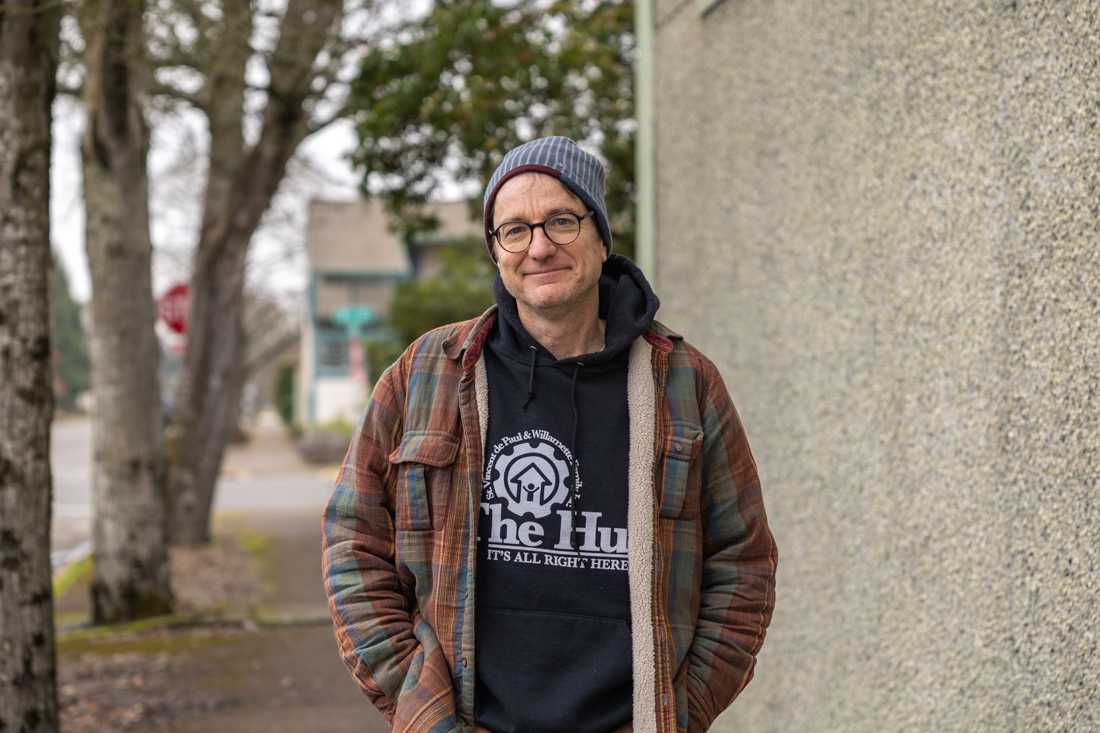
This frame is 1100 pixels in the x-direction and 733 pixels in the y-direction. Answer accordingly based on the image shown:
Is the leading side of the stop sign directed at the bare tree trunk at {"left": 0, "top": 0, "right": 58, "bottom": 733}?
yes

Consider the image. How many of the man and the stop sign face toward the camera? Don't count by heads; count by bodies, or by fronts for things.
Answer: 2

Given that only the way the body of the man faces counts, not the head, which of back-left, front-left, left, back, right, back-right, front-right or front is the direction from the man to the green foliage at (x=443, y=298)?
back

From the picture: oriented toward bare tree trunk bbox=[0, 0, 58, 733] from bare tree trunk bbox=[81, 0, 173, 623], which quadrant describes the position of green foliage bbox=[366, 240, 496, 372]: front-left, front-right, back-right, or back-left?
back-left

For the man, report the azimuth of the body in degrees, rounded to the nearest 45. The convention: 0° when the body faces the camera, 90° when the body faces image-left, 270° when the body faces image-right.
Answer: approximately 0°

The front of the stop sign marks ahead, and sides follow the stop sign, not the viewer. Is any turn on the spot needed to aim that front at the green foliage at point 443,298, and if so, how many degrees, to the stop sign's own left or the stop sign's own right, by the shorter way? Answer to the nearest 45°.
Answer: approximately 90° to the stop sign's own left

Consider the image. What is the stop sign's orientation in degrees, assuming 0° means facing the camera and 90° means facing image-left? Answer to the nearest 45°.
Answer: approximately 0°

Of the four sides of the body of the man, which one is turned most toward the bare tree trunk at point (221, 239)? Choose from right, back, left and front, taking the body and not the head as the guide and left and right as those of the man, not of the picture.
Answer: back

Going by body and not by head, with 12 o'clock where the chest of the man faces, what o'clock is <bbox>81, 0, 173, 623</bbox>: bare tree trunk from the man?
The bare tree trunk is roughly at 5 o'clock from the man.

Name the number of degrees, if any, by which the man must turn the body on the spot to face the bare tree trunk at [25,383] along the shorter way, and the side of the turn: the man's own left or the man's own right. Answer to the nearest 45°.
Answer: approximately 135° to the man's own right
